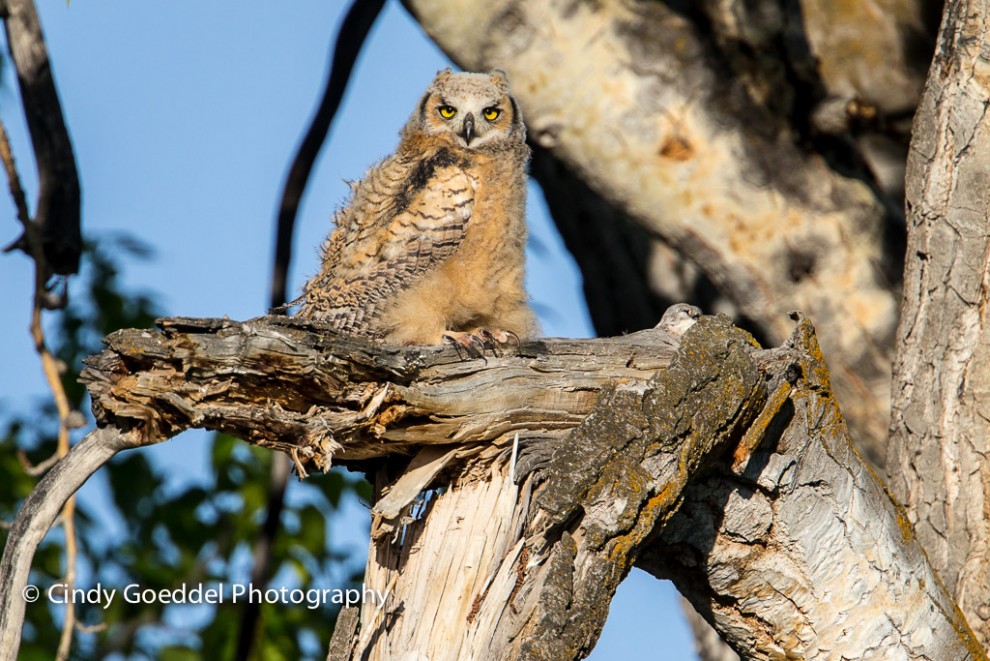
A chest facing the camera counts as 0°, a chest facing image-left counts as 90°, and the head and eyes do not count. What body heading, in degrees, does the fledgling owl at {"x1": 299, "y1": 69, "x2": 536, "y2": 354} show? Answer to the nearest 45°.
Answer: approximately 315°

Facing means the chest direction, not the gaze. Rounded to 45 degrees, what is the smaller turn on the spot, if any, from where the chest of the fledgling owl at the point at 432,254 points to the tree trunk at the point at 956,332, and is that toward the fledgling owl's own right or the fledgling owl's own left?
approximately 45° to the fledgling owl's own left
